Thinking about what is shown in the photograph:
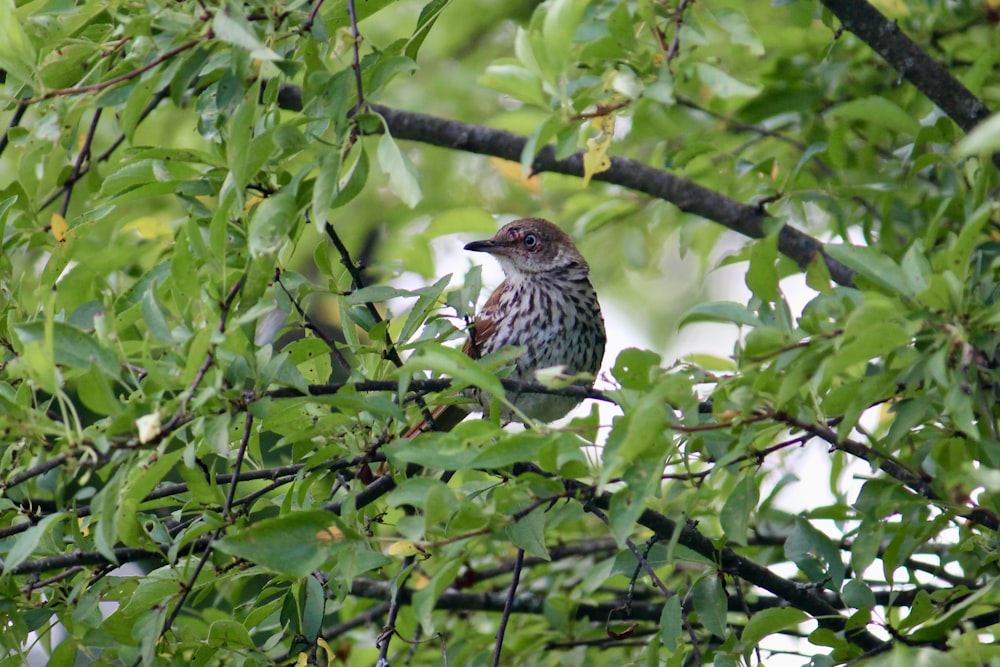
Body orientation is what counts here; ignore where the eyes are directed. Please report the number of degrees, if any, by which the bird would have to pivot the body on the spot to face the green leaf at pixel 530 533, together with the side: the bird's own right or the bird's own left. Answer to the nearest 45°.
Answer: approximately 45° to the bird's own right

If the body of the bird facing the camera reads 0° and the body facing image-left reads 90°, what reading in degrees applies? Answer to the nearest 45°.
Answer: approximately 315°

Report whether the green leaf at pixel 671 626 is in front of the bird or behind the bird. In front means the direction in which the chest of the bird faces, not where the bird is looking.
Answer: in front

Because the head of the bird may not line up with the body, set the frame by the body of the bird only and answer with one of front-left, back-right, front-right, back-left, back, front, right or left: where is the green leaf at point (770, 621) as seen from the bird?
front-left

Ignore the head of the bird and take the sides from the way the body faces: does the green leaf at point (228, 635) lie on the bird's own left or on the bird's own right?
on the bird's own right
